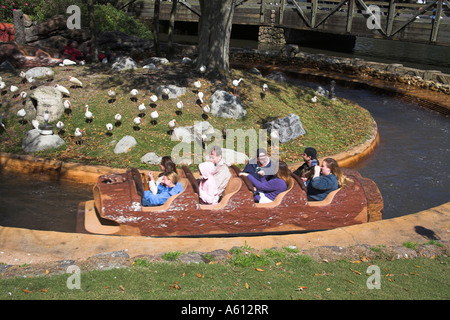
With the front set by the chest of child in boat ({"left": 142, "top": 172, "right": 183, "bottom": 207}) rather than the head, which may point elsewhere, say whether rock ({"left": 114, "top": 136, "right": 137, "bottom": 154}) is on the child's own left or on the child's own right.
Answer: on the child's own right

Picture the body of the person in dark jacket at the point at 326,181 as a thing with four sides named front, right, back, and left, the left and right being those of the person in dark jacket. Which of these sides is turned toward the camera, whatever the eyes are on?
left

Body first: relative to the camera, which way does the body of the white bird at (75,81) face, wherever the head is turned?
to the viewer's left

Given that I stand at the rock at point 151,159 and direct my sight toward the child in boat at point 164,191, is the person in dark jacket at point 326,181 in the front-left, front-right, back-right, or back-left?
front-left

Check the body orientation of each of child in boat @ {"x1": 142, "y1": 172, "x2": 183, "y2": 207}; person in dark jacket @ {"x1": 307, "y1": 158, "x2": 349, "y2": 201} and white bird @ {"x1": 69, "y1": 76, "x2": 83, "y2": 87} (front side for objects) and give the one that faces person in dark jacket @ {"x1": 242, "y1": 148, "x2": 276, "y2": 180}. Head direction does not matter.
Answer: person in dark jacket @ {"x1": 307, "y1": 158, "x2": 349, "y2": 201}

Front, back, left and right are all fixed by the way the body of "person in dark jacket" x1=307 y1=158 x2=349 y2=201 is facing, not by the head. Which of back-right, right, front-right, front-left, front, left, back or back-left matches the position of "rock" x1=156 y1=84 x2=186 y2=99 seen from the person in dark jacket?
front-right

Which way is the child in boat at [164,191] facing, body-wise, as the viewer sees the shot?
to the viewer's left

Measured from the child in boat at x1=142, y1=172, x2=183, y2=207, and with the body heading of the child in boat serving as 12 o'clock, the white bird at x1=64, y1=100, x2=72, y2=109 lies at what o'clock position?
The white bird is roughly at 2 o'clock from the child in boat.

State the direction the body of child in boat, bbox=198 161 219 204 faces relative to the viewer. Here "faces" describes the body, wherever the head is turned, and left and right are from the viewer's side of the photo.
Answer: facing to the left of the viewer
